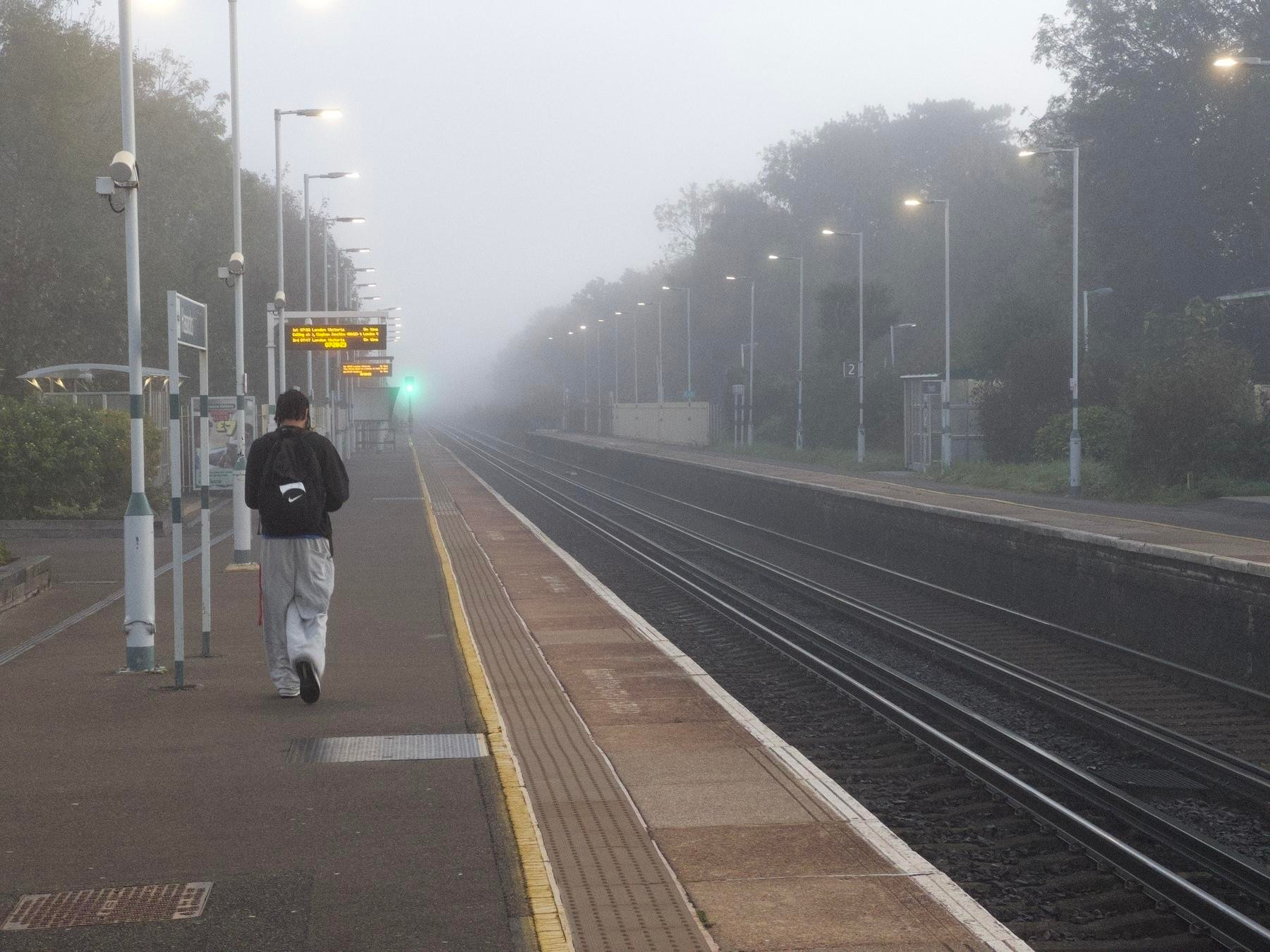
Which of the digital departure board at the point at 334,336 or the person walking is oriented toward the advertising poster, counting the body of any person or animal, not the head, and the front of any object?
the person walking

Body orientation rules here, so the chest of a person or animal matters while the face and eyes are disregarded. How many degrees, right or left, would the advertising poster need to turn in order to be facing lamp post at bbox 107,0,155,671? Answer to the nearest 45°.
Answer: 0° — it already faces it

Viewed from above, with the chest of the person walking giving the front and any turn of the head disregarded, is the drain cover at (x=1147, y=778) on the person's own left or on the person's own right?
on the person's own right

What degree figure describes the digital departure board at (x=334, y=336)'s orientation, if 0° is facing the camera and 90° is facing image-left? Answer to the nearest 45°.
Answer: approximately 0°

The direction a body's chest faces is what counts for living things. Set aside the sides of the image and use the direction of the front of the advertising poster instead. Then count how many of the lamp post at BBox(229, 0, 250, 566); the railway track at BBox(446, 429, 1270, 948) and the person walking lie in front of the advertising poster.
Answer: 3

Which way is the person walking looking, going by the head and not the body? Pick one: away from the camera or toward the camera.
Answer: away from the camera

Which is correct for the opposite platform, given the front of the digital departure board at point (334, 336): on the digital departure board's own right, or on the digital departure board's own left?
on the digital departure board's own left

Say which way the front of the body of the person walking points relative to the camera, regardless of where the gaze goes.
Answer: away from the camera
